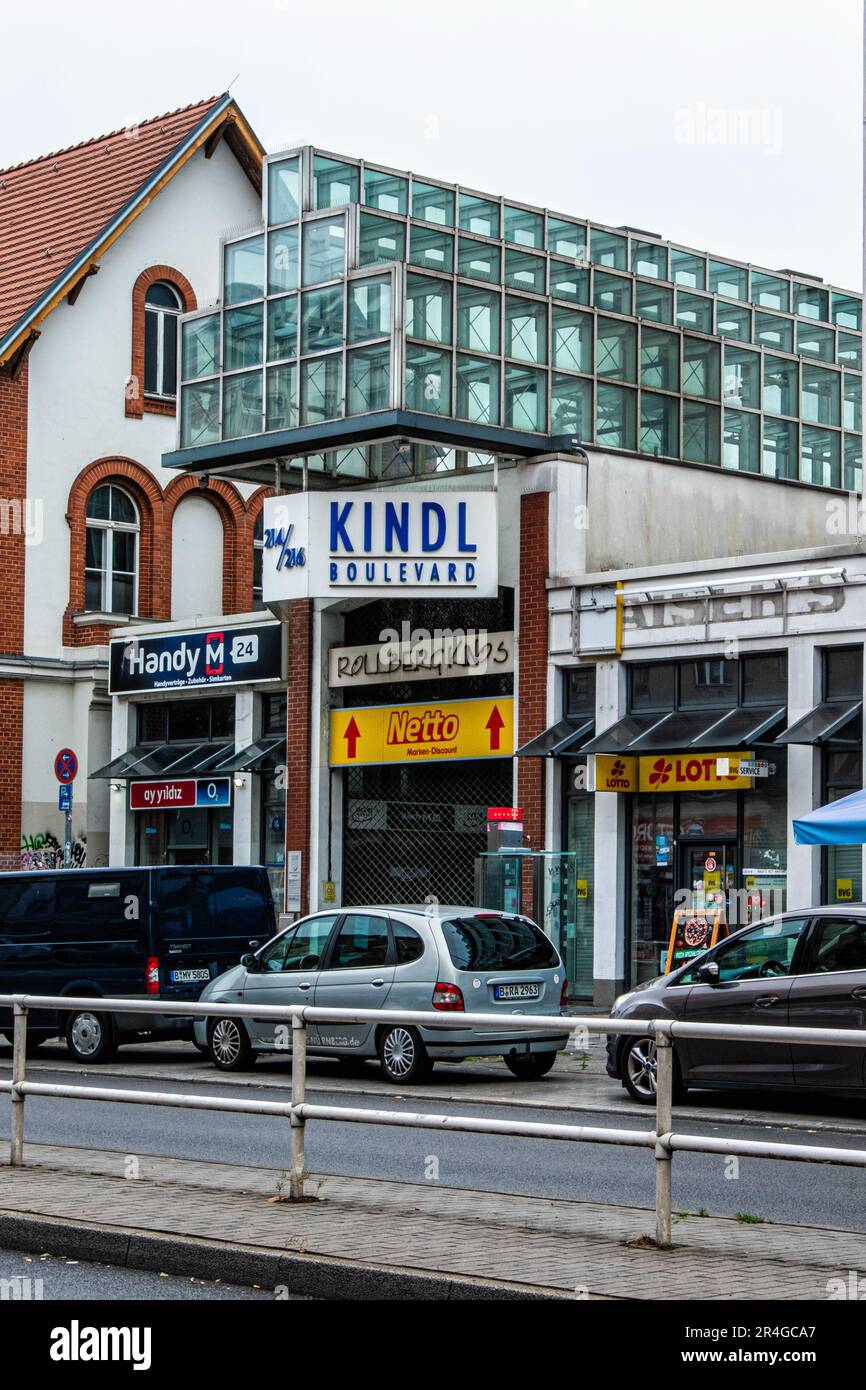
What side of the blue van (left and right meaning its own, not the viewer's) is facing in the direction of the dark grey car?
back

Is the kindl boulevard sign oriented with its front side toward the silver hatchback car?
yes

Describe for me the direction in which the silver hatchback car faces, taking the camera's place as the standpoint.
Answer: facing away from the viewer and to the left of the viewer

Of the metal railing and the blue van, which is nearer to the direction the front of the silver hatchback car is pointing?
the blue van

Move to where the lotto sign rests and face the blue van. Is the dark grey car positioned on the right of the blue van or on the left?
left

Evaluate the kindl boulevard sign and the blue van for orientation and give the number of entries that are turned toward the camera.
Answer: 1

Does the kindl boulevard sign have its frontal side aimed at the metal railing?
yes

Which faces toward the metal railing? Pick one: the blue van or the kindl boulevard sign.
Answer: the kindl boulevard sign

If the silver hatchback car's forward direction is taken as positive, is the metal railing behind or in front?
behind

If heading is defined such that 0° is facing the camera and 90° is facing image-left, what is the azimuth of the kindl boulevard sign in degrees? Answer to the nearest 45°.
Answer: approximately 0°

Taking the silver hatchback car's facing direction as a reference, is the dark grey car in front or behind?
behind

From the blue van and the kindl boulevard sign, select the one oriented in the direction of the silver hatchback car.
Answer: the kindl boulevard sign

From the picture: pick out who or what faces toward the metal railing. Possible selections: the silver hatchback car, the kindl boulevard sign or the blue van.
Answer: the kindl boulevard sign

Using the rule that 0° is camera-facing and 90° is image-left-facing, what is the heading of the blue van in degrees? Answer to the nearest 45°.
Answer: approximately 135°
